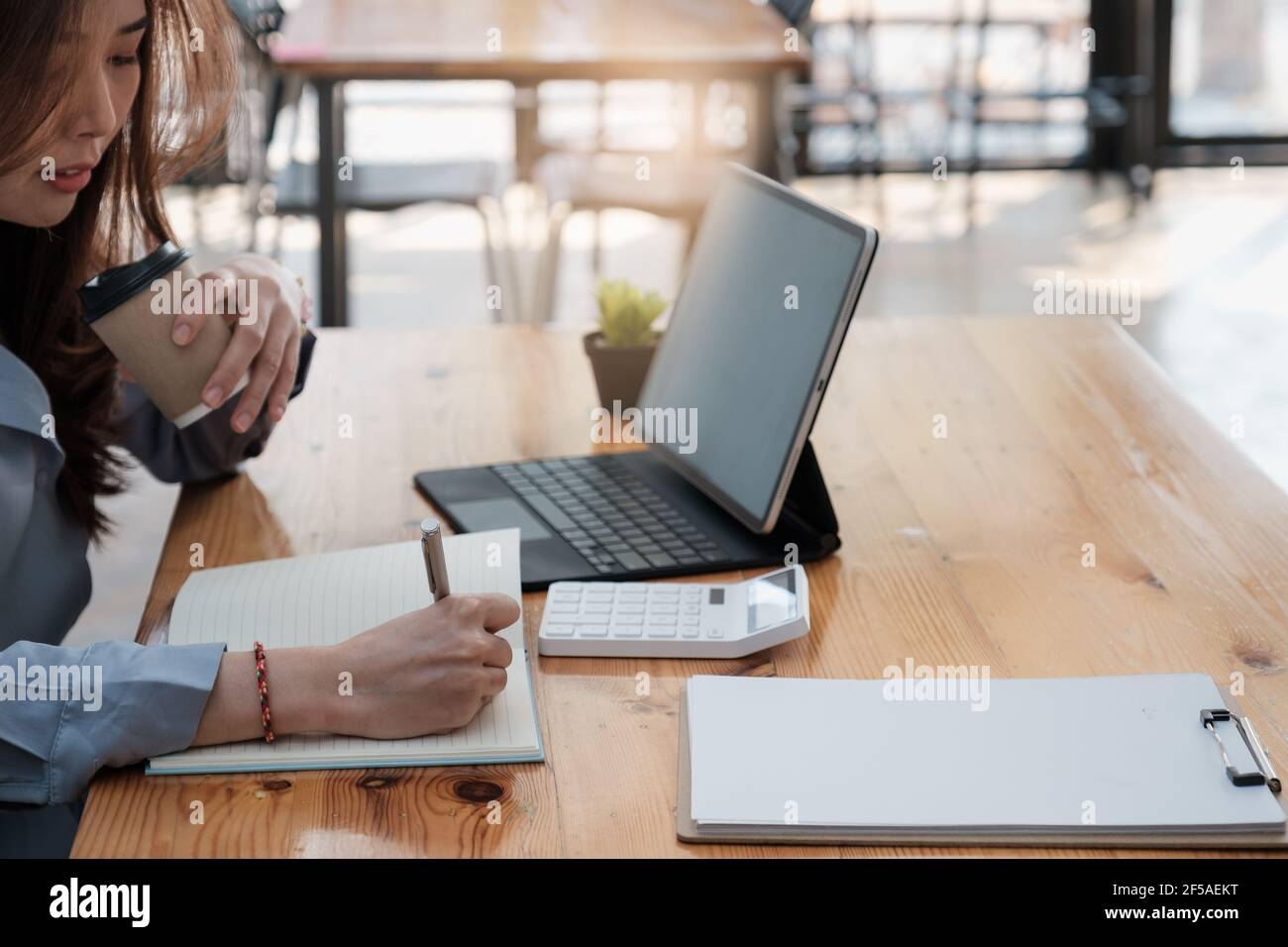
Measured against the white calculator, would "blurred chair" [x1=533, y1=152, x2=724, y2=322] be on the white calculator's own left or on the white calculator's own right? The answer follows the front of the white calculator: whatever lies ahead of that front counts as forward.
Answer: on the white calculator's own right

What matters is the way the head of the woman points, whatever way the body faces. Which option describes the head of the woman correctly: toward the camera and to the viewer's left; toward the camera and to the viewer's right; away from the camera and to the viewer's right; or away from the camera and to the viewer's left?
toward the camera and to the viewer's right

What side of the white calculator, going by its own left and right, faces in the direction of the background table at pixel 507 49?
right
